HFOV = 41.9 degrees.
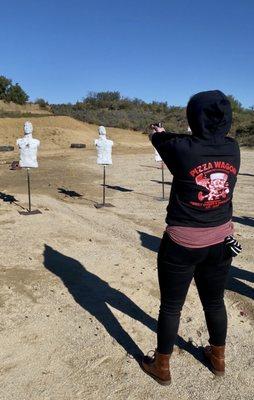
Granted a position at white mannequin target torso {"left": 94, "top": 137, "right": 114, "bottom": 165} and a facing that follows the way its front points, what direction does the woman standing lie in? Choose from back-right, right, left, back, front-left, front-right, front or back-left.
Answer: front

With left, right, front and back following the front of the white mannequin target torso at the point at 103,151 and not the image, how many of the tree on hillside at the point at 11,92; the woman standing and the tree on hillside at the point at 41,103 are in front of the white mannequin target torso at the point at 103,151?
1

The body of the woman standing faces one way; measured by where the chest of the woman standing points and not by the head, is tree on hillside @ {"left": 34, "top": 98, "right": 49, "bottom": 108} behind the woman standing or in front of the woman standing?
in front

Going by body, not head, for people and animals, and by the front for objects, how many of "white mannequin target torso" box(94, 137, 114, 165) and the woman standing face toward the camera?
1

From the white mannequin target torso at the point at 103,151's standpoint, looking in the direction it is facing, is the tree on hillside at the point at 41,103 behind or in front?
behind

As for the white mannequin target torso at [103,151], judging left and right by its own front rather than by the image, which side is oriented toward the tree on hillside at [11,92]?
back

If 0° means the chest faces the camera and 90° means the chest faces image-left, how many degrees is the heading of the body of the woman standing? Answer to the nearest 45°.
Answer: approximately 135°

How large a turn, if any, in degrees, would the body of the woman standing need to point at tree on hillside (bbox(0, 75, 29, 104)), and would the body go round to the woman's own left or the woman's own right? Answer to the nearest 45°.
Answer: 0° — they already face it

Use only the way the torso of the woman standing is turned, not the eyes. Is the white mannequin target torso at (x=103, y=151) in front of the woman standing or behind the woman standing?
in front

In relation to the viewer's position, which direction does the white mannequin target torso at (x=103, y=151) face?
facing the viewer
